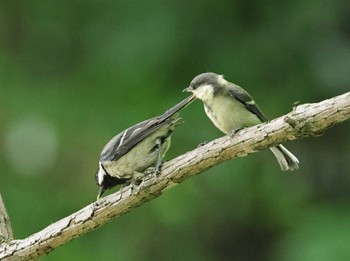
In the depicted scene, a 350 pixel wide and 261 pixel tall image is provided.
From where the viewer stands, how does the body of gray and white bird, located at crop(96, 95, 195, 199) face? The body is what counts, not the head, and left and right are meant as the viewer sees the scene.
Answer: facing to the left of the viewer

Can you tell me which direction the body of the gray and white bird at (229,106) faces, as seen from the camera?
to the viewer's left

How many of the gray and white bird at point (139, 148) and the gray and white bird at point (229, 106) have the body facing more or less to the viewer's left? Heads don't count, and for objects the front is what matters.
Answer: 2

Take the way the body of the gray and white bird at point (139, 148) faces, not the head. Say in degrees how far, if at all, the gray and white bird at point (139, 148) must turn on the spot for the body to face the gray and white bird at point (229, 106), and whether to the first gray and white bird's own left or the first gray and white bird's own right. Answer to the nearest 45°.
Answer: approximately 180°
